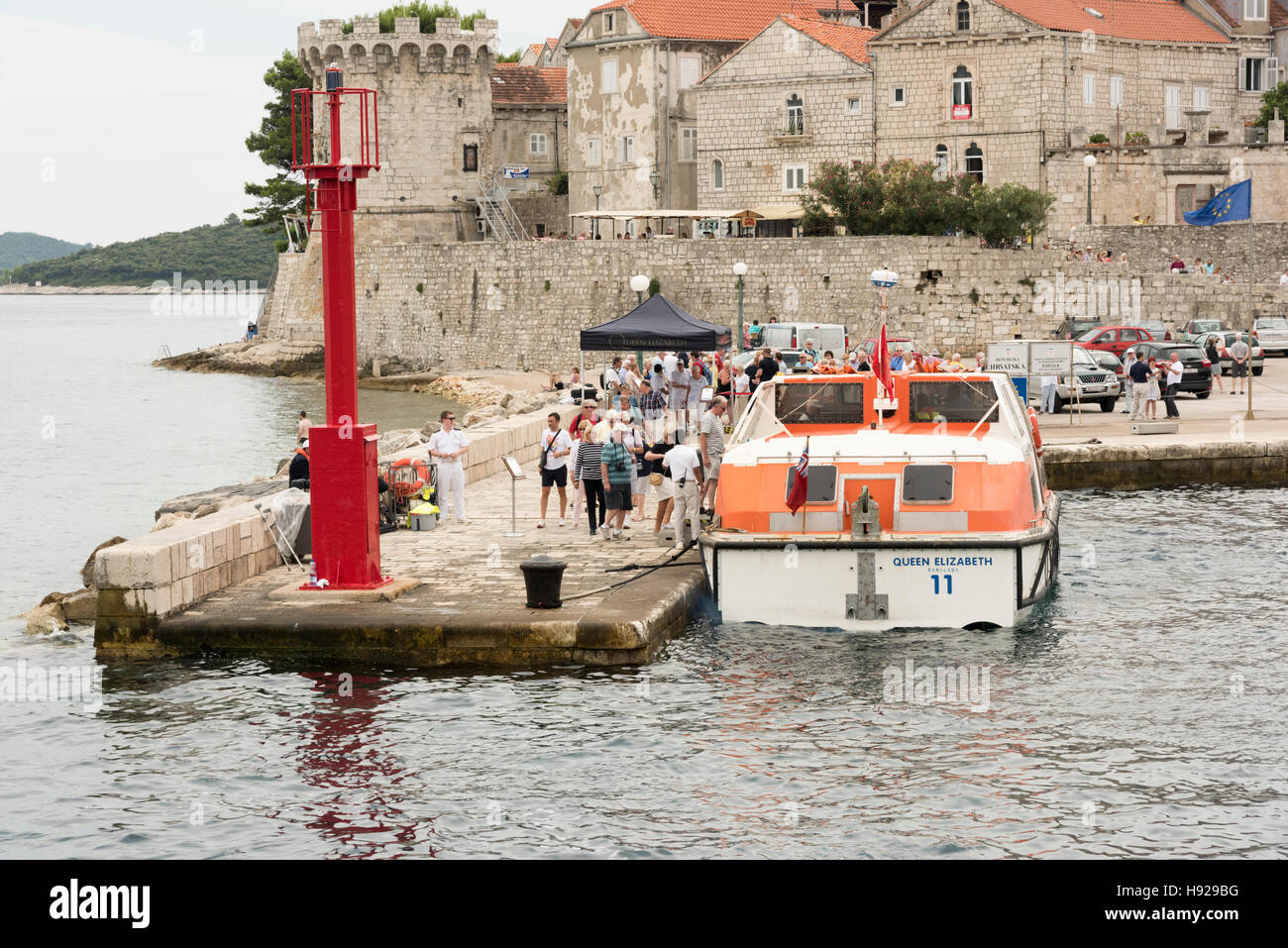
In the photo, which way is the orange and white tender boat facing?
away from the camera

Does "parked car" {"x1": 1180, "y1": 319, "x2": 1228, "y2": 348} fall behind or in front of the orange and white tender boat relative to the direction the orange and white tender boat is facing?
in front

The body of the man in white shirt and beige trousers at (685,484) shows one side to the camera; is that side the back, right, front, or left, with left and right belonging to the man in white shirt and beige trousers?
back

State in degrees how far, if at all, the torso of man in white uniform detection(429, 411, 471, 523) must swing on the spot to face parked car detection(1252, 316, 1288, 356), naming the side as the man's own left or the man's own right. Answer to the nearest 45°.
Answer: approximately 135° to the man's own left

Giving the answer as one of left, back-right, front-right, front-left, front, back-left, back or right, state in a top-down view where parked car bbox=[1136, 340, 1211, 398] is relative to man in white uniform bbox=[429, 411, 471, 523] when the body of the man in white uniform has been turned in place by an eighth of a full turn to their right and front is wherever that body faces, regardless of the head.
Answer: back

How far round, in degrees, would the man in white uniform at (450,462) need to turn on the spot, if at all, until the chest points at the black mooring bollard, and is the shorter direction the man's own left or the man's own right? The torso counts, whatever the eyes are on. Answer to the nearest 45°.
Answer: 0° — they already face it

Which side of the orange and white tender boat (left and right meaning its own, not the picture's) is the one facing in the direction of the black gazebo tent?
front

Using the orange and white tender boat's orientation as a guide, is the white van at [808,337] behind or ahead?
ahead

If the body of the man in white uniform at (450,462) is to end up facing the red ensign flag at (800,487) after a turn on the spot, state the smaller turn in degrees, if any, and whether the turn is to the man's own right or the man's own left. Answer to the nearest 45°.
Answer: approximately 45° to the man's own left
